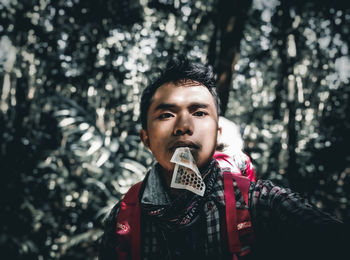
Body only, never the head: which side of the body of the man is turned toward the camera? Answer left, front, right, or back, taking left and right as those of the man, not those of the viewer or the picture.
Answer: front

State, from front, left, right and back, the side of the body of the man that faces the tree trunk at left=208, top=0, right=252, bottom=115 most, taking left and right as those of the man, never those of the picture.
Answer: back

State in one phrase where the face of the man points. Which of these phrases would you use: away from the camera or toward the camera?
toward the camera
